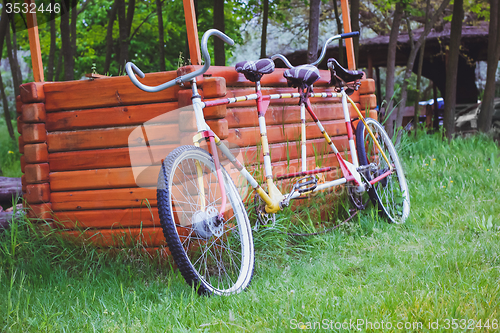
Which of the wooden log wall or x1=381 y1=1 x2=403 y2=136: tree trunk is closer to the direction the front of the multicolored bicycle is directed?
the wooden log wall

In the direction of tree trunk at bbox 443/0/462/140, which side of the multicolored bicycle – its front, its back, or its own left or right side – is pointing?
back

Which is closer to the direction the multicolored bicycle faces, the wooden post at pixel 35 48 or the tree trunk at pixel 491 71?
the wooden post

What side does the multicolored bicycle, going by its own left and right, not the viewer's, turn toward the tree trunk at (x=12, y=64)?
right

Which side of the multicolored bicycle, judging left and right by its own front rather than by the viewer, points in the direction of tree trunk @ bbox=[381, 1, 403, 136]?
back

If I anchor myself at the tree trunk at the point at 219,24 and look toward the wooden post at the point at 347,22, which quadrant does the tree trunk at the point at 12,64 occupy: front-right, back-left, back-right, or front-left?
back-right

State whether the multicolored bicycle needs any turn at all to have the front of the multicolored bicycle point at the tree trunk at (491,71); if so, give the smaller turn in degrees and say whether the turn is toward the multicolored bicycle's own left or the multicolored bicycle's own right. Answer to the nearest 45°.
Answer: approximately 180°

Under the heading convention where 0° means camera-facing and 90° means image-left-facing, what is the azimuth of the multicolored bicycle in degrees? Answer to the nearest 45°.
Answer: approximately 45°

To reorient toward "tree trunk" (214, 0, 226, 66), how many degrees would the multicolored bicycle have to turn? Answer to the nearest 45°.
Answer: approximately 135° to its right

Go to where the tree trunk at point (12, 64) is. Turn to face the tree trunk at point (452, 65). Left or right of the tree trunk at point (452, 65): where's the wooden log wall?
right

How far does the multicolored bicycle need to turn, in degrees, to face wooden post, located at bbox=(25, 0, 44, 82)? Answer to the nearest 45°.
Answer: approximately 90° to its right

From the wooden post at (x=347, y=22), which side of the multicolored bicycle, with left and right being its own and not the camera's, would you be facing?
back

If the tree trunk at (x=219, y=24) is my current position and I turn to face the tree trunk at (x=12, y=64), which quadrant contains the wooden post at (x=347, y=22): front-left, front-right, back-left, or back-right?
back-left
